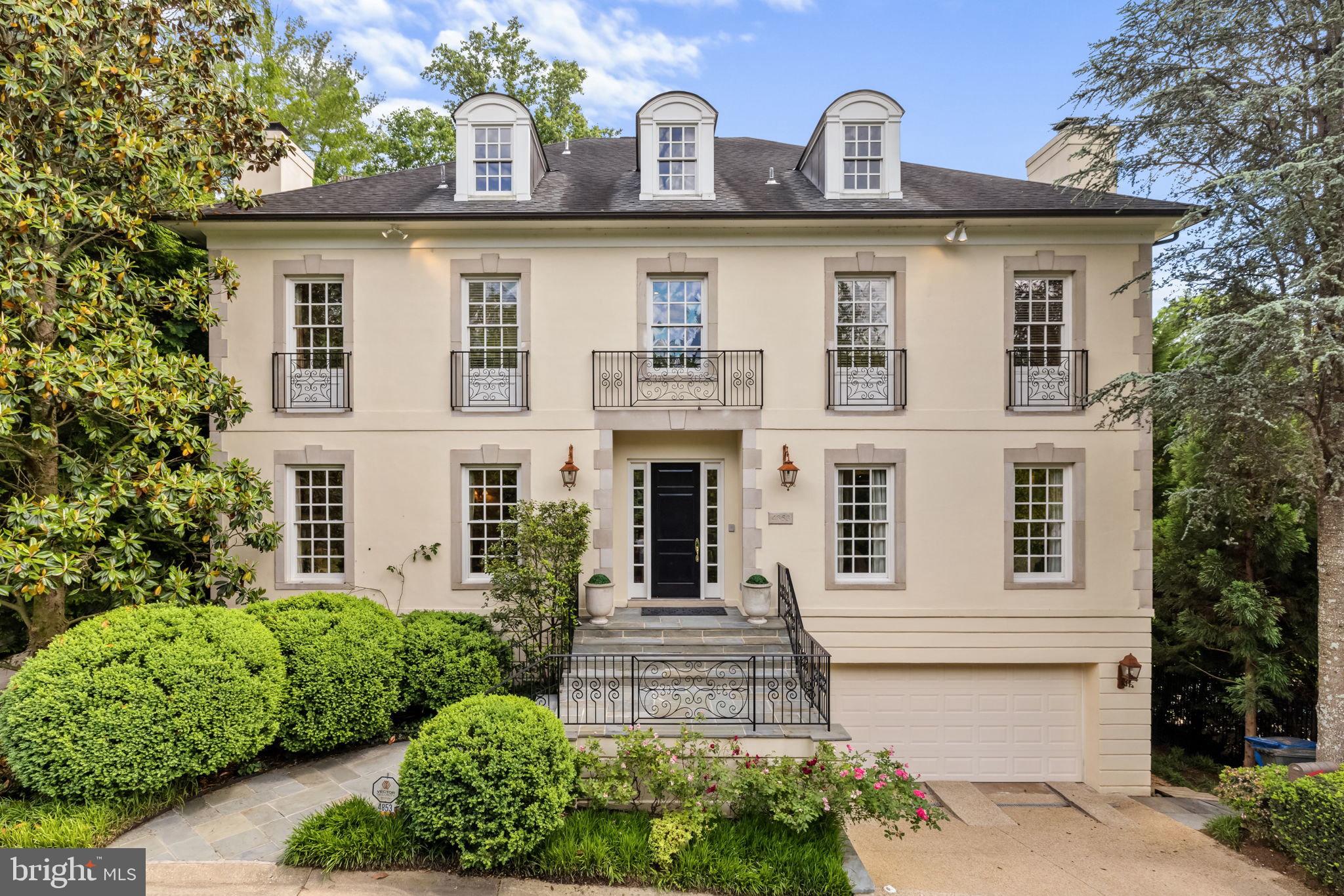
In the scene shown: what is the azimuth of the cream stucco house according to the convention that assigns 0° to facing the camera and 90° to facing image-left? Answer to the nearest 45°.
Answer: approximately 0°

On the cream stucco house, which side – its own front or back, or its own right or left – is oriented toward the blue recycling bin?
left

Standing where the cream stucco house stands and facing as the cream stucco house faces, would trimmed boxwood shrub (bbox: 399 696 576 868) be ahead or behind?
ahead

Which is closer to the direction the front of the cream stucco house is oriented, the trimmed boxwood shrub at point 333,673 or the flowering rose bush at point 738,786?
the flowering rose bush

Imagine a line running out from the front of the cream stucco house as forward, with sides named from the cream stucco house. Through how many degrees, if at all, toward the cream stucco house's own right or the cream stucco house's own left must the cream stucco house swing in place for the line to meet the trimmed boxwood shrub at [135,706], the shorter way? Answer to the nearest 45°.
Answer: approximately 45° to the cream stucco house's own right

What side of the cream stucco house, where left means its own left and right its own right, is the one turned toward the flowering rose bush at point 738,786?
front
